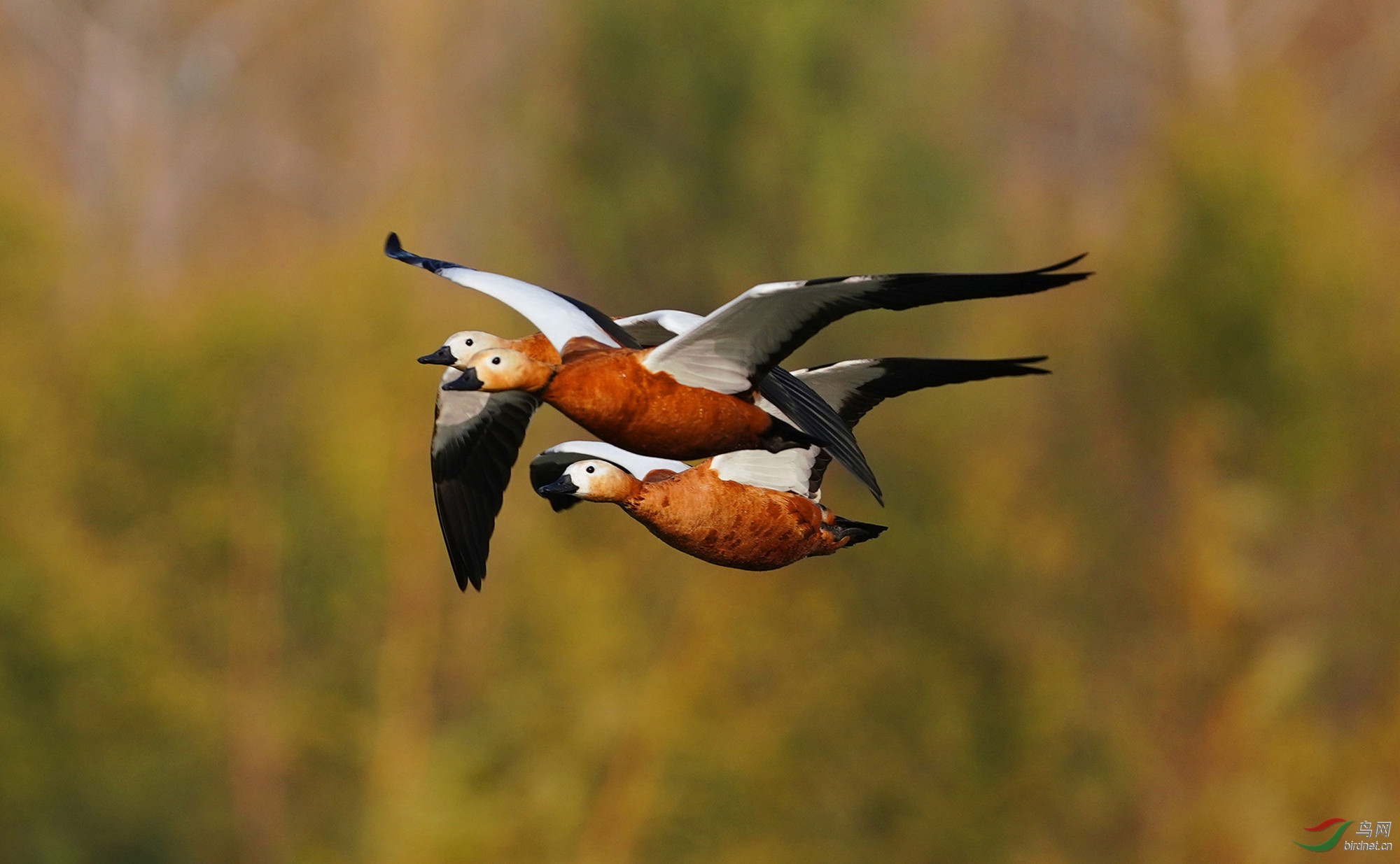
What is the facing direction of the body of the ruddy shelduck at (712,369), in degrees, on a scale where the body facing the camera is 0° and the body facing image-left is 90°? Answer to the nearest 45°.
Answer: approximately 45°

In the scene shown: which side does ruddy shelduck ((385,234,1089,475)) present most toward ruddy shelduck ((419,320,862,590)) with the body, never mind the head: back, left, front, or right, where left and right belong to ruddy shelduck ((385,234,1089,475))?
right
